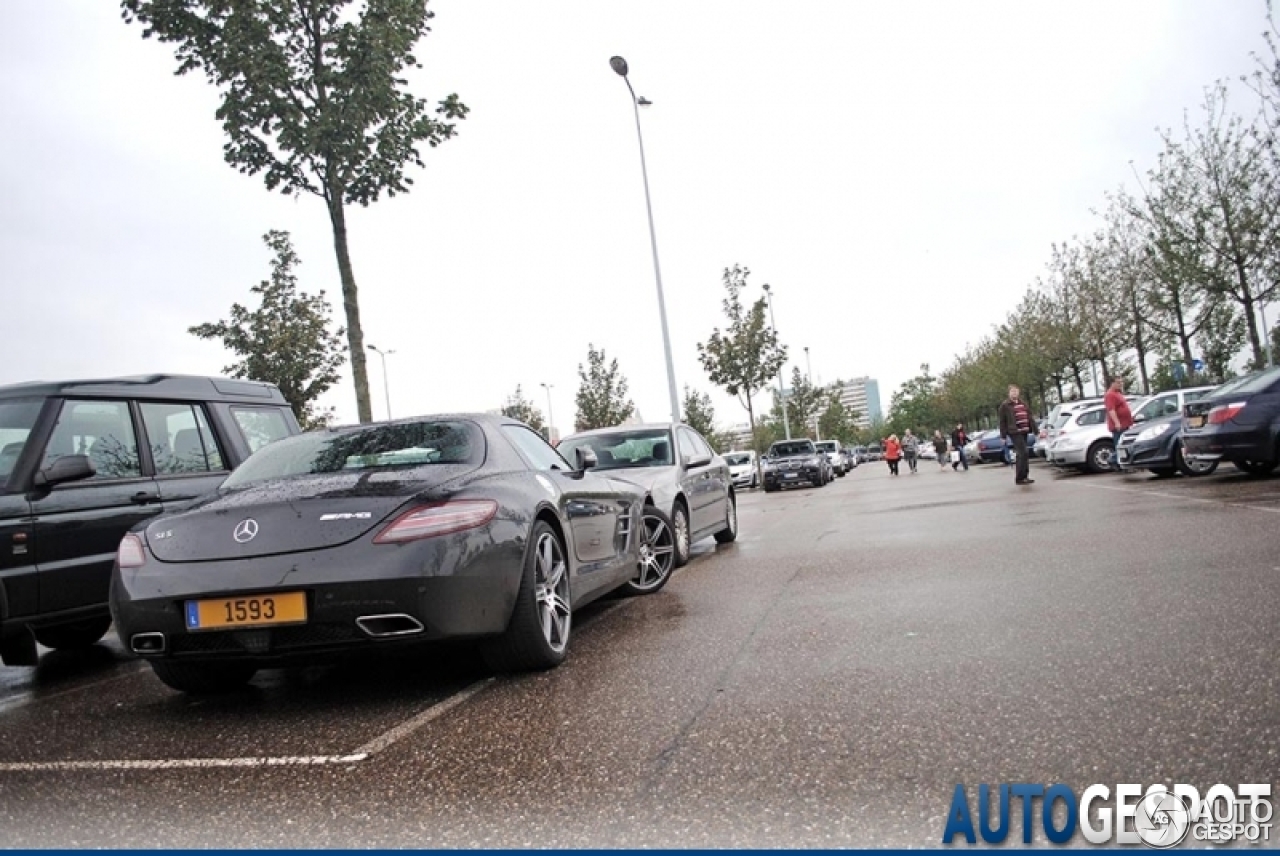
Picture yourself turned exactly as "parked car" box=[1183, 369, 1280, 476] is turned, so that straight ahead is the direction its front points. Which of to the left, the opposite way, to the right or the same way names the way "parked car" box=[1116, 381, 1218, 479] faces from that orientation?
the opposite way

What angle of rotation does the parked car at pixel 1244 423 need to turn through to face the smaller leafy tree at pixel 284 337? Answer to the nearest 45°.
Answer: approximately 135° to its left

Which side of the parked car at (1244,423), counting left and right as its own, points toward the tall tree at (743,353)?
left

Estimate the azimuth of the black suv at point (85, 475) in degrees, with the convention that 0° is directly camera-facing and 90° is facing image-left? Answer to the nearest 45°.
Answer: approximately 45°

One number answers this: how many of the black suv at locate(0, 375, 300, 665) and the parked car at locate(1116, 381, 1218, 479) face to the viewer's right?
0

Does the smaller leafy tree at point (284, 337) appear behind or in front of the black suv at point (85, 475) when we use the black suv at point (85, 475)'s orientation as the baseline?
behind

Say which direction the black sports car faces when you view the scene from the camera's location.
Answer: facing away from the viewer and to the right of the viewer

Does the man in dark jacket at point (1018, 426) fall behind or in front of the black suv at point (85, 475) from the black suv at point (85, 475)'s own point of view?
behind

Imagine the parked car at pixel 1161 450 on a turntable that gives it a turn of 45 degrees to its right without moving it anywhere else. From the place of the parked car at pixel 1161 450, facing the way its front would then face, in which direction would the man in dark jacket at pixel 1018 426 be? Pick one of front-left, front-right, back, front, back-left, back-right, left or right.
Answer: front-right

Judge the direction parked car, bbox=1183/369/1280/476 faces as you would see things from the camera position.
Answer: facing away from the viewer and to the right of the viewer

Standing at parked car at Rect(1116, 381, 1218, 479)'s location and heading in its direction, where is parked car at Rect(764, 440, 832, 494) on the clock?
parked car at Rect(764, 440, 832, 494) is roughly at 3 o'clock from parked car at Rect(1116, 381, 1218, 479).

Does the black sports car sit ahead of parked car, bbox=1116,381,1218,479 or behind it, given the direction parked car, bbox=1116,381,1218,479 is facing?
ahead

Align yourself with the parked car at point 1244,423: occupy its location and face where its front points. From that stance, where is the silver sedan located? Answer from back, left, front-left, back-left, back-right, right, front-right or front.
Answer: back
